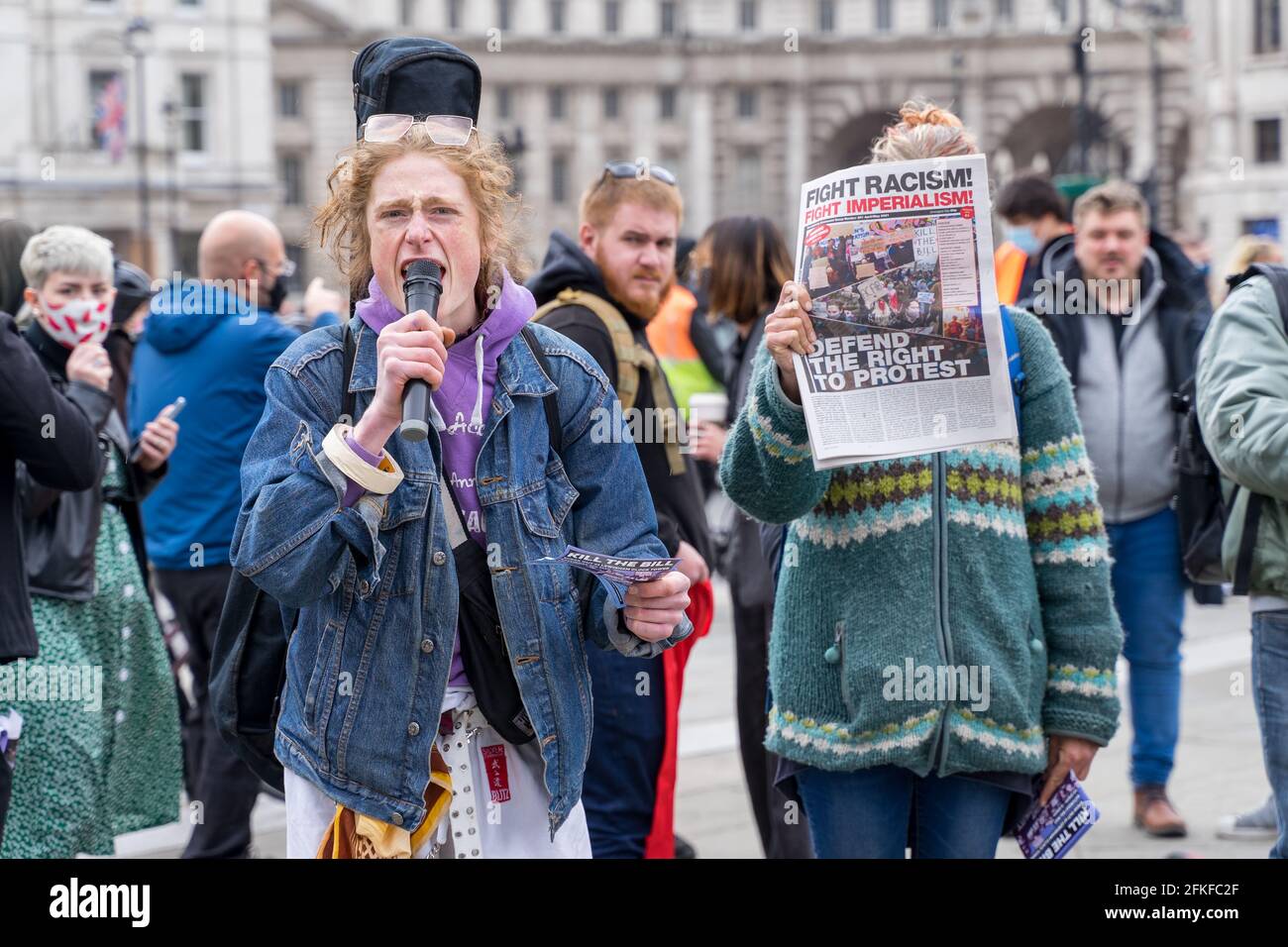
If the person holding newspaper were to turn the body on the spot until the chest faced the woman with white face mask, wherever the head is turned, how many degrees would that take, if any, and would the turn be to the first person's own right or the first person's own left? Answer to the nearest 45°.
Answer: approximately 135° to the first person's own right

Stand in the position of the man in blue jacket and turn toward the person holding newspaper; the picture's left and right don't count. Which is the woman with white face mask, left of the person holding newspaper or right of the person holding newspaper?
right

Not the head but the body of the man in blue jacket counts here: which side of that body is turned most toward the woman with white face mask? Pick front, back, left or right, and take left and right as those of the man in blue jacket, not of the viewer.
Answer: back

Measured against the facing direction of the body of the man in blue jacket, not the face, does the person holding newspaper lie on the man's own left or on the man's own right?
on the man's own right

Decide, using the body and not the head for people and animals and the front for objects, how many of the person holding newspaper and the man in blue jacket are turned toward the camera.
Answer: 1

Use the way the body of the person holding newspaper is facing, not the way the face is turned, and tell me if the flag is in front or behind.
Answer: behind

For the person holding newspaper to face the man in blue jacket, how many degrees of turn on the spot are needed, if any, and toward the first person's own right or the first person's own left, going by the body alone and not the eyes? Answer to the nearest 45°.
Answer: approximately 135° to the first person's own right

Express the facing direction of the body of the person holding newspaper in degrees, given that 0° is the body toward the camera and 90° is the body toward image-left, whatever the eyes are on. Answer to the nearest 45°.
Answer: approximately 0°
